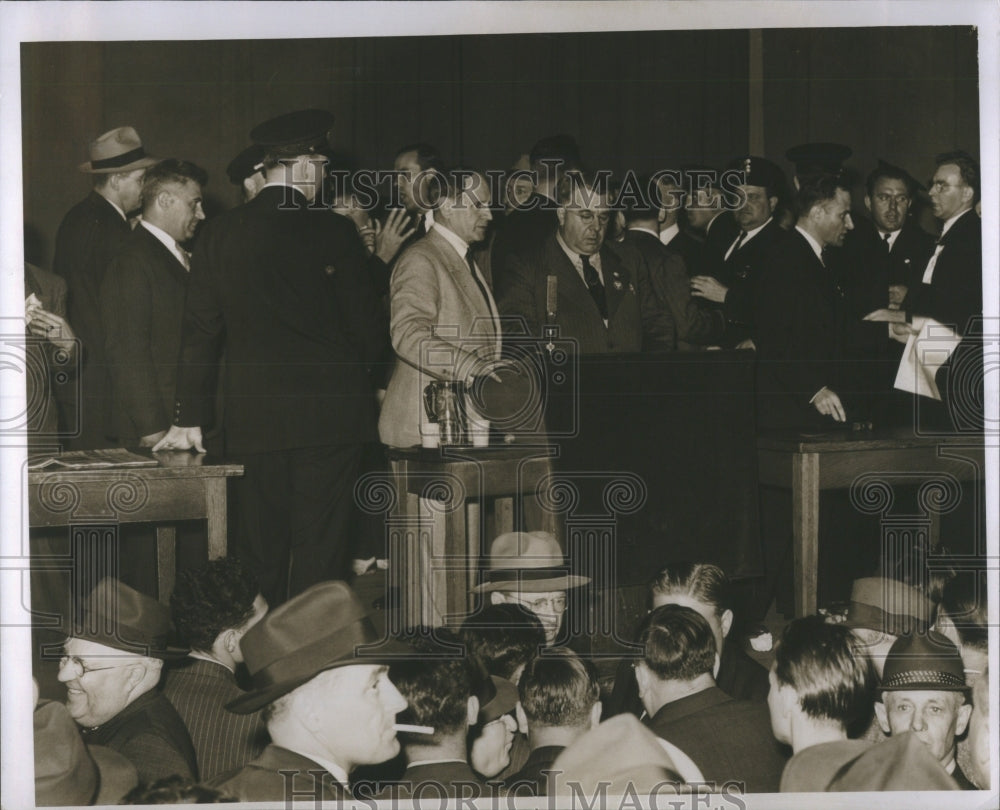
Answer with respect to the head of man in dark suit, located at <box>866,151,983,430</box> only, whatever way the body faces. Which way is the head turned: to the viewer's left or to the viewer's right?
to the viewer's left

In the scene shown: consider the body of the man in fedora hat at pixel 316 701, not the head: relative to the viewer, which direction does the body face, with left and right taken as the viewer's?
facing to the right of the viewer

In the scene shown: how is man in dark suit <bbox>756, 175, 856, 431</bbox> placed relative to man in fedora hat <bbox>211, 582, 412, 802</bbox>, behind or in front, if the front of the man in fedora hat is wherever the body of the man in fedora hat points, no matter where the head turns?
in front

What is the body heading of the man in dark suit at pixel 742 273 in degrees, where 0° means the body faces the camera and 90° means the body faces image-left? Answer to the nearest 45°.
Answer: approximately 45°

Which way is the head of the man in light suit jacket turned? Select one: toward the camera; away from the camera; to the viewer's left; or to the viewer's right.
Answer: to the viewer's right

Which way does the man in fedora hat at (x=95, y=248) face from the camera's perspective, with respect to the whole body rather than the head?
to the viewer's right

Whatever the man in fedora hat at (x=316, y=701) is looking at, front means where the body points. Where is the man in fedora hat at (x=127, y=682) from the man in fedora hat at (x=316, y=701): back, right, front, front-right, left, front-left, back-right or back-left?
back

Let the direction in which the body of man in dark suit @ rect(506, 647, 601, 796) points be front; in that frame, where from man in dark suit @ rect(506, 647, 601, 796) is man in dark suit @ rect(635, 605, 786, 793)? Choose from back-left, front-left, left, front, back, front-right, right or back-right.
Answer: right

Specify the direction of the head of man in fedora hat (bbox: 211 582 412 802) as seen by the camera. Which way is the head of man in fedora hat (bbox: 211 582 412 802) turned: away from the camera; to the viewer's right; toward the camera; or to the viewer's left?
to the viewer's right

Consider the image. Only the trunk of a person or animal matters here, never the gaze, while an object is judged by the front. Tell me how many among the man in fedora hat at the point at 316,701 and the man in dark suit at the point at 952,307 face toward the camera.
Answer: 0

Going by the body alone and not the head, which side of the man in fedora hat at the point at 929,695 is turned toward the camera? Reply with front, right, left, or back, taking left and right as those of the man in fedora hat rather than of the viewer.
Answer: front
